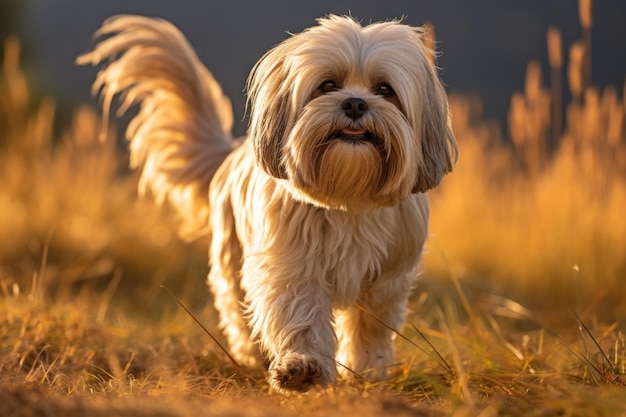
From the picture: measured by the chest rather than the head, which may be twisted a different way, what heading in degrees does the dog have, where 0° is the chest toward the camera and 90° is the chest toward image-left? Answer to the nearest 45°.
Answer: approximately 315°
